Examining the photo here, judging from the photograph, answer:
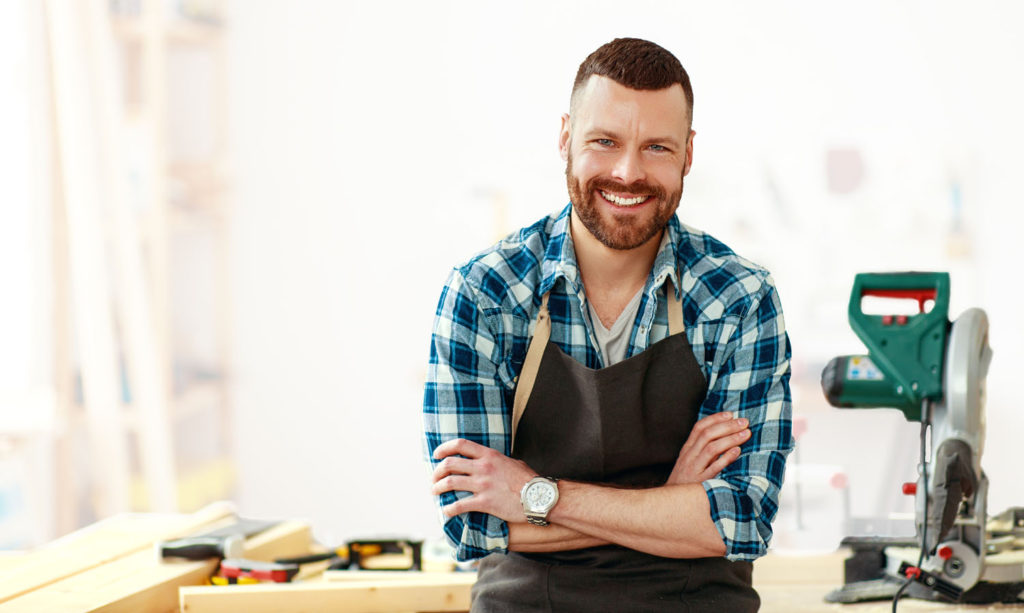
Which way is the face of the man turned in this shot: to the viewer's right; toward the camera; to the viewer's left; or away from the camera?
toward the camera

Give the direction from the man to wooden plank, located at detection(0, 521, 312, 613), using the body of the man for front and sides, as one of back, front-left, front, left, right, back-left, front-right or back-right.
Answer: right

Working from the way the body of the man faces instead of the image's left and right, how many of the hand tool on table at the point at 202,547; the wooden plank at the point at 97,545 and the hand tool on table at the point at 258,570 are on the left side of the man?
0

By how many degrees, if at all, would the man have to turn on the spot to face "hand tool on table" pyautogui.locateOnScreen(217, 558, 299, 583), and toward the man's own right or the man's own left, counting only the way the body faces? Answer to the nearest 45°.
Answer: approximately 90° to the man's own right

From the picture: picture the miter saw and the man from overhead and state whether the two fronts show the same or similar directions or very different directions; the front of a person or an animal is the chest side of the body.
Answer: very different directions

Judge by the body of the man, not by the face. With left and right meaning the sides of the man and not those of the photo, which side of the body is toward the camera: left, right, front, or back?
front
